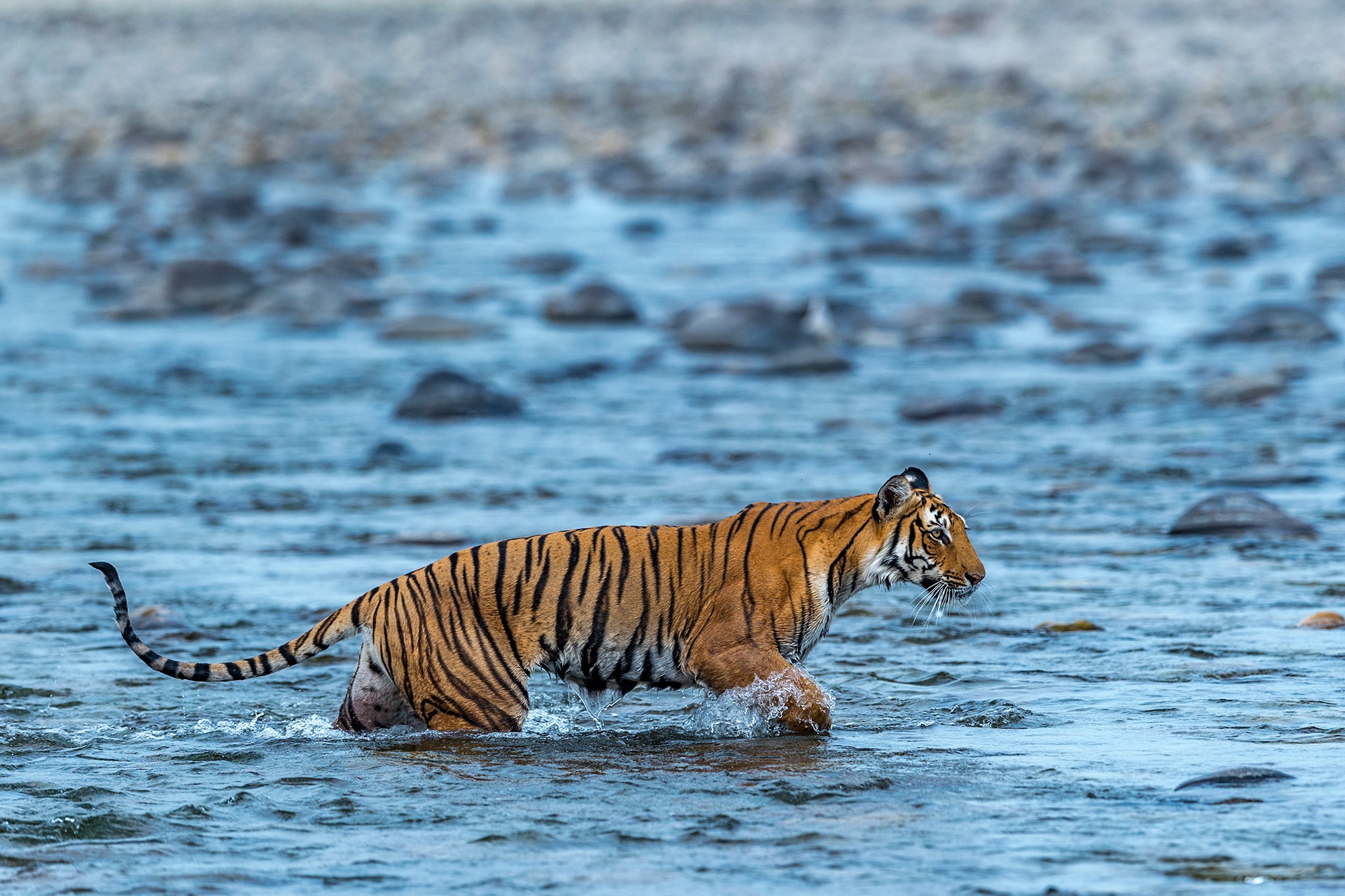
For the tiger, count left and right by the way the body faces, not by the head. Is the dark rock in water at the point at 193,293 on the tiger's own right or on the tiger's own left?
on the tiger's own left

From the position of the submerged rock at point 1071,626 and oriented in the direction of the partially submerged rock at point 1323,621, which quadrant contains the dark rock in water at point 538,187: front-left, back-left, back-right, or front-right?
back-left

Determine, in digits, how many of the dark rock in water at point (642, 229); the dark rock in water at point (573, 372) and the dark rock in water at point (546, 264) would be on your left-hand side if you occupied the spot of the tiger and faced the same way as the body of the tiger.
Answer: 3

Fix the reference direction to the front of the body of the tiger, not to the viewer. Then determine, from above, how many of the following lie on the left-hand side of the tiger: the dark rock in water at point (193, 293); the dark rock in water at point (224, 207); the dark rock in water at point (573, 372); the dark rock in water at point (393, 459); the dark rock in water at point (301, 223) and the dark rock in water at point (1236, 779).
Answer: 5

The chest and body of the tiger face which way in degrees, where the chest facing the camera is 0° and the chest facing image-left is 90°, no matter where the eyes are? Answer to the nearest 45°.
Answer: approximately 270°

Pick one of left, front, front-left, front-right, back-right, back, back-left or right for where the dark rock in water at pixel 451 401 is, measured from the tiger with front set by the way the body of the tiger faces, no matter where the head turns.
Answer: left

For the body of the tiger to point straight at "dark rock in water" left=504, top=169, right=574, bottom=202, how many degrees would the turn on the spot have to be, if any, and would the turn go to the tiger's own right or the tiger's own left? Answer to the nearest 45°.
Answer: approximately 90° to the tiger's own left

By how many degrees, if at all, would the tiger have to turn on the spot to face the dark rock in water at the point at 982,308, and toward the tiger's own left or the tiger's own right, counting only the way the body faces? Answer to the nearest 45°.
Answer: approximately 90° to the tiger's own left

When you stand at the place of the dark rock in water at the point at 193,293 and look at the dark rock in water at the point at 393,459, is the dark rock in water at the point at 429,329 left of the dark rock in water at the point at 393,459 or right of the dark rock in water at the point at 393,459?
left

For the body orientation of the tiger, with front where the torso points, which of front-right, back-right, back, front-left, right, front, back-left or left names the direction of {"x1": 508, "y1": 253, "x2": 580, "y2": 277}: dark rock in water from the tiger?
left

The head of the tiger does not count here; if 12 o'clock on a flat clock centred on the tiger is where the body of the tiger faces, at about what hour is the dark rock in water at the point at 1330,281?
The dark rock in water is roughly at 10 o'clock from the tiger.

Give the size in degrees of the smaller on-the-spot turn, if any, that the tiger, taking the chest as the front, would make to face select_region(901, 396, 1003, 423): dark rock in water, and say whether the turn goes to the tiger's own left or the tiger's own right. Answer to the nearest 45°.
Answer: approximately 90° to the tiger's own left

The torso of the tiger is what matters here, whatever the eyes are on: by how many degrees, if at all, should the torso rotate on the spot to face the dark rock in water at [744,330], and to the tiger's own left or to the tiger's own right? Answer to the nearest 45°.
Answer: approximately 90° to the tiger's own left

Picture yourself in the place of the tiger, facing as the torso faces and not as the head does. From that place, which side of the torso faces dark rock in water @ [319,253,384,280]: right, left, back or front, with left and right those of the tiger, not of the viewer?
left

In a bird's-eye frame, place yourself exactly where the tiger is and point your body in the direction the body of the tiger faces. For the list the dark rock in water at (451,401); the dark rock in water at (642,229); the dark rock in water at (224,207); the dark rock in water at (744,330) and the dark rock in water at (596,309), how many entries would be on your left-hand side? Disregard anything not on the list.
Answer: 5

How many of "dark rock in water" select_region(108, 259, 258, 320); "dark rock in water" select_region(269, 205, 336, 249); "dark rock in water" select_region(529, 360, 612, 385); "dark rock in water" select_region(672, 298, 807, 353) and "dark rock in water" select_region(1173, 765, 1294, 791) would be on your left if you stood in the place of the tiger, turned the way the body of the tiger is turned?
4

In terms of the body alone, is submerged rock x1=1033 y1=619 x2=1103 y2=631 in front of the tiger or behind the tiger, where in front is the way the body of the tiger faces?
in front

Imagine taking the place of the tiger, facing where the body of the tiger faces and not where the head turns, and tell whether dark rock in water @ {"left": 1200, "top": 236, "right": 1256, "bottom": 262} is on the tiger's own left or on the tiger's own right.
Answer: on the tiger's own left
